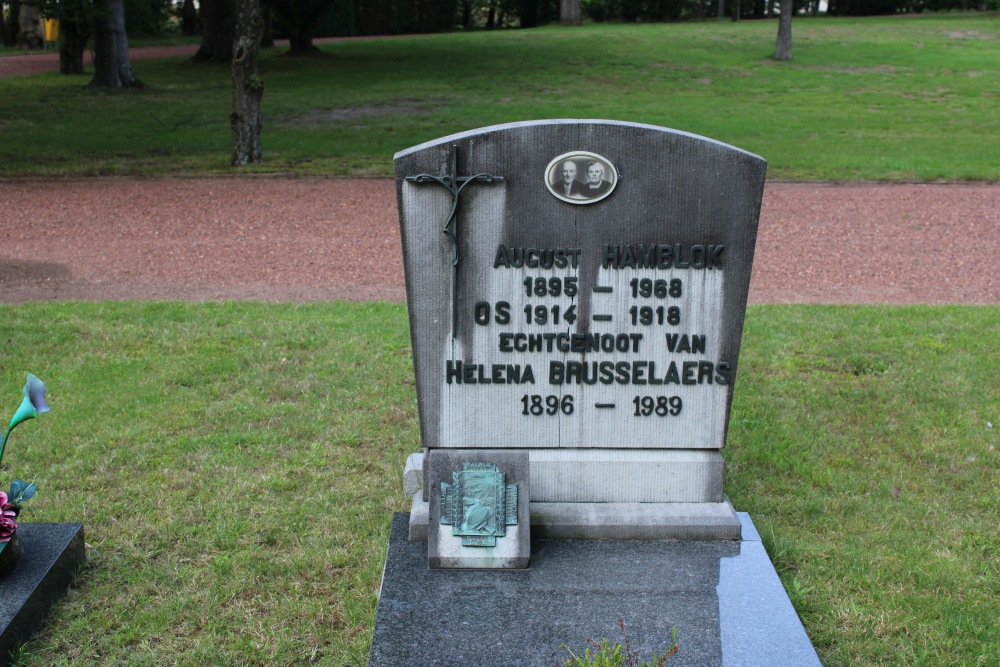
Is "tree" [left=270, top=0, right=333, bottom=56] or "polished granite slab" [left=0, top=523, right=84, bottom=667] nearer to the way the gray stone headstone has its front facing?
the polished granite slab

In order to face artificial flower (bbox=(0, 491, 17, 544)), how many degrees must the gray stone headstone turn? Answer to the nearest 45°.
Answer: approximately 90° to its right

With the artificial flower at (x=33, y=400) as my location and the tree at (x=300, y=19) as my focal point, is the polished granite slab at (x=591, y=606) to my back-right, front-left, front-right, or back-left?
back-right

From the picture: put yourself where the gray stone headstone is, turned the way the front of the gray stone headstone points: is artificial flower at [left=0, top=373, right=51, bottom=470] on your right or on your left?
on your right

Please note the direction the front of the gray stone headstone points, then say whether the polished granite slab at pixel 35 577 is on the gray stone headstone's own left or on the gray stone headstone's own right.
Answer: on the gray stone headstone's own right

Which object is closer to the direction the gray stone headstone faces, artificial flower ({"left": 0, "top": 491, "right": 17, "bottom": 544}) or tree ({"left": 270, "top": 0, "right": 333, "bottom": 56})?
the artificial flower

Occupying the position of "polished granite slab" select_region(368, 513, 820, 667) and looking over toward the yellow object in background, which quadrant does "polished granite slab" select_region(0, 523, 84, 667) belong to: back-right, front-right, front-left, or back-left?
front-left

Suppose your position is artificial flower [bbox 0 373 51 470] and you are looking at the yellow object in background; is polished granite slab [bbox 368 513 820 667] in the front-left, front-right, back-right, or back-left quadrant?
back-right

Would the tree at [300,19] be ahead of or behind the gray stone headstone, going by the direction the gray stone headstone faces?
behind

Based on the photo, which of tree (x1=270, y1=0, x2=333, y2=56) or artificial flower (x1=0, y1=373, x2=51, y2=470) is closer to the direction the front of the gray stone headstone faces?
the artificial flower

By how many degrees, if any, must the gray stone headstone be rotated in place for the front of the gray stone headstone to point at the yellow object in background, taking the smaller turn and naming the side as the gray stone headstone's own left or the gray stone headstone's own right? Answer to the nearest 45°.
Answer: approximately 135° to the gray stone headstone's own right

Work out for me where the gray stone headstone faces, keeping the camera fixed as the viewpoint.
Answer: facing the viewer

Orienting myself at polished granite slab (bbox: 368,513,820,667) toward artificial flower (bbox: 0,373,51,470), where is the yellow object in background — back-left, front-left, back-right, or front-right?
front-right
